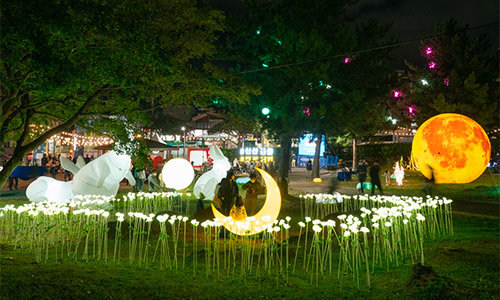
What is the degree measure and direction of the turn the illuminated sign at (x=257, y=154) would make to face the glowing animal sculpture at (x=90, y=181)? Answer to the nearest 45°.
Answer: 0° — it already faces it

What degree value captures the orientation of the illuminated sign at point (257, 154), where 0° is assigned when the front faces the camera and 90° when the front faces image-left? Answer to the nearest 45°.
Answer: approximately 0°

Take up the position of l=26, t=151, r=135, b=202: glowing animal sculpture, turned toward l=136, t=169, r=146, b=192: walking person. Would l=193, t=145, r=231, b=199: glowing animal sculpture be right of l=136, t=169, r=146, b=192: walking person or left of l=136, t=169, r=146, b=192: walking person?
right

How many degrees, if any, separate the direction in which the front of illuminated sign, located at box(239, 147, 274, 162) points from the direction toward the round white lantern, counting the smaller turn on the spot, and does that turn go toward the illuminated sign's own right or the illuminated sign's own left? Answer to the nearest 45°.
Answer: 0° — it already faces it
